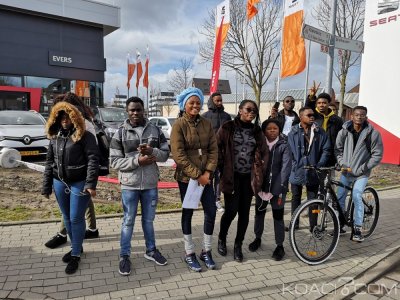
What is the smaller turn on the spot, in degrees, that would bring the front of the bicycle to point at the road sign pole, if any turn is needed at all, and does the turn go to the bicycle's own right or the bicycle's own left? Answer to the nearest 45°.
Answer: approximately 135° to the bicycle's own right

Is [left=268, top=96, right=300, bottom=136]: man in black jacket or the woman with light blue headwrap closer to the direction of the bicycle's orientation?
the woman with light blue headwrap

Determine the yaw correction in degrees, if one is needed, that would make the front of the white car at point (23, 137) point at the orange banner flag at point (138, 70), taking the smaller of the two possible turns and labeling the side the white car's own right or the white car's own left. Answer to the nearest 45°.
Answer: approximately 135° to the white car's own left

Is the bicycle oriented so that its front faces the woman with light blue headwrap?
yes

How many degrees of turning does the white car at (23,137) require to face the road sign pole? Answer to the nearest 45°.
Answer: approximately 45° to its left

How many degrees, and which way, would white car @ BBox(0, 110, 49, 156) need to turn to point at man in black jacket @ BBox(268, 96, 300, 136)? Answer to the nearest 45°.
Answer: approximately 45° to its left

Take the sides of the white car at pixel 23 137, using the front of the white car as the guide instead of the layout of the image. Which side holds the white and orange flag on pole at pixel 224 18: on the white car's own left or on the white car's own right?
on the white car's own left

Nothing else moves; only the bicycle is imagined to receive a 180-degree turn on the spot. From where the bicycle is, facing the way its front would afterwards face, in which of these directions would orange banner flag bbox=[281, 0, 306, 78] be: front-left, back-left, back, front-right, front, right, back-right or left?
front-left

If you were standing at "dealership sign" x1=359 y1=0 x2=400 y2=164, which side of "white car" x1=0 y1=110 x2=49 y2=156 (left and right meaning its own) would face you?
left

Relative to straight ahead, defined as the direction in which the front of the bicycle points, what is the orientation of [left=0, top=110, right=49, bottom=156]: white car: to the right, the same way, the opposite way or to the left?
to the left

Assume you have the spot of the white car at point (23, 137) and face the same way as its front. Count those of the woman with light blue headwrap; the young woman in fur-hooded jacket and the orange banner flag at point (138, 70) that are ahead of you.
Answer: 2
